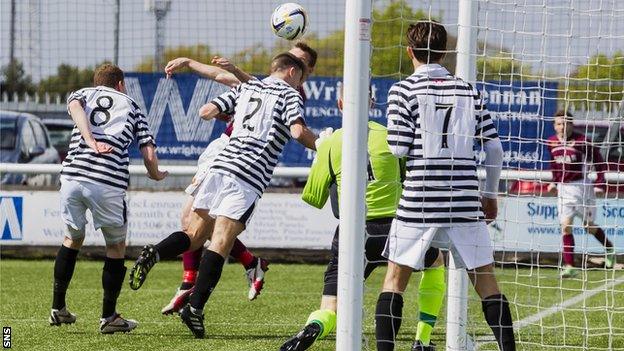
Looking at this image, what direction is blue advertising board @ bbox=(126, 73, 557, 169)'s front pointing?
toward the camera

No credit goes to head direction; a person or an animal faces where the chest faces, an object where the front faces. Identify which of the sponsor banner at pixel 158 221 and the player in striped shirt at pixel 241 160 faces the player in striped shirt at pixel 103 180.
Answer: the sponsor banner

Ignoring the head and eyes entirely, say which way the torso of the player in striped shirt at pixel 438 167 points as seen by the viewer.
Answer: away from the camera

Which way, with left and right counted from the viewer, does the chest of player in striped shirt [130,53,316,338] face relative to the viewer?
facing away from the viewer and to the right of the viewer

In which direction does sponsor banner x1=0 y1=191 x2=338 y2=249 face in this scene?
toward the camera

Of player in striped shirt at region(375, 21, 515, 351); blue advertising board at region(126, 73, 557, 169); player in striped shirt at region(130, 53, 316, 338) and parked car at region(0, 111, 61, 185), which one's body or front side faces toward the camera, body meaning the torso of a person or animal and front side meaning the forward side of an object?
the blue advertising board

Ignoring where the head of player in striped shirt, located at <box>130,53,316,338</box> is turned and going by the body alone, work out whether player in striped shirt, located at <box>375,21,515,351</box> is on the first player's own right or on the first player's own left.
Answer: on the first player's own right

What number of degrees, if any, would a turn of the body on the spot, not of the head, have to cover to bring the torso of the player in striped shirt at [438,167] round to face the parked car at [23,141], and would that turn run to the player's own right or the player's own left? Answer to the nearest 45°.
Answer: approximately 45° to the player's own left

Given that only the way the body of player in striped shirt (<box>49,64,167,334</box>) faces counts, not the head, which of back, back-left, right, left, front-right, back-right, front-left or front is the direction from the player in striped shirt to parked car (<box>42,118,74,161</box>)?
front-left
